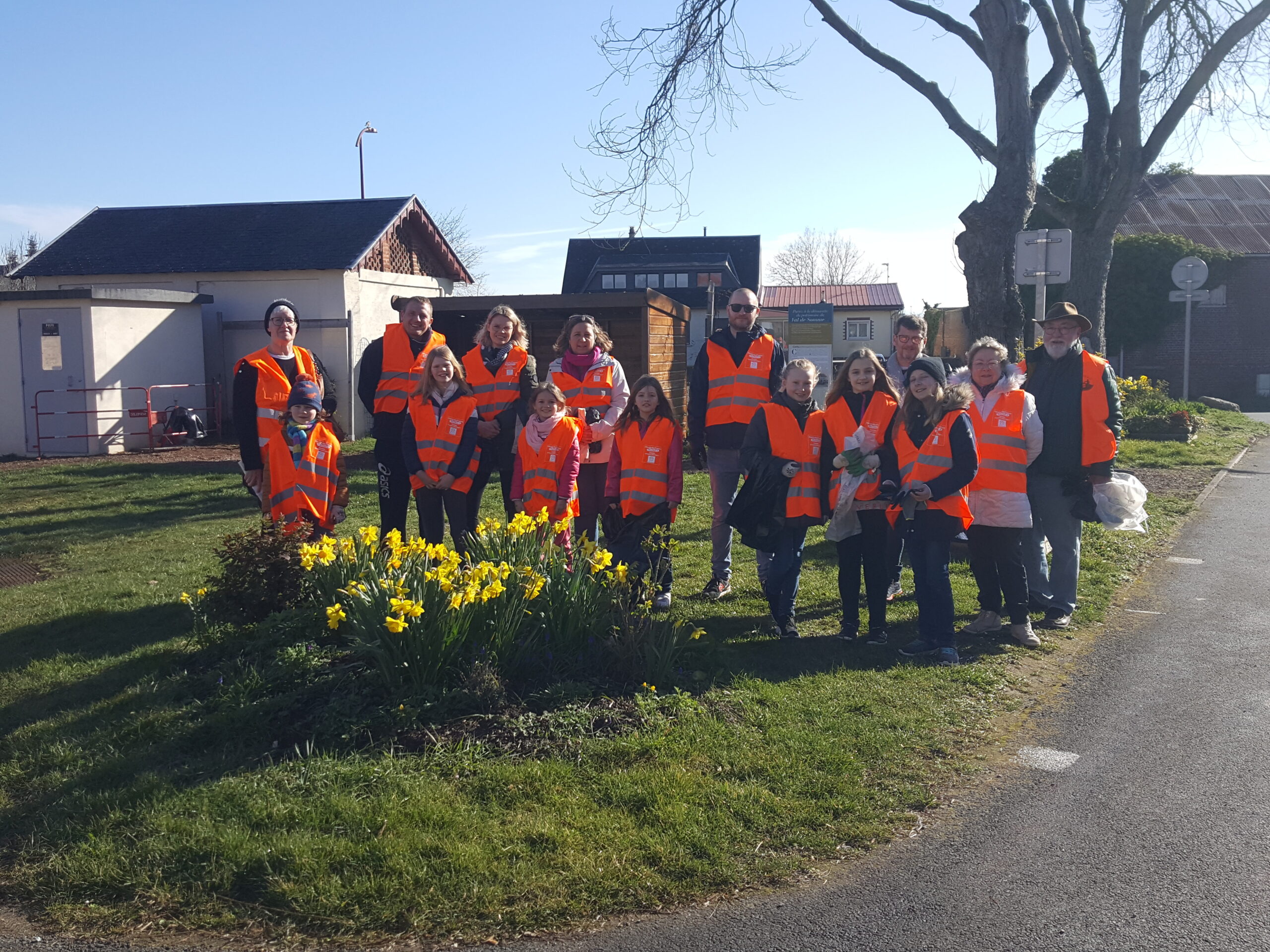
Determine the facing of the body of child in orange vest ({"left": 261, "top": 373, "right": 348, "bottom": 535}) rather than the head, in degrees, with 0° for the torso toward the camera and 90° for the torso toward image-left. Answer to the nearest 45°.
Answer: approximately 0°

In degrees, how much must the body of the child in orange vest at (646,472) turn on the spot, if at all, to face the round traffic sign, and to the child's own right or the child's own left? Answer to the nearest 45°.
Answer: approximately 135° to the child's own left

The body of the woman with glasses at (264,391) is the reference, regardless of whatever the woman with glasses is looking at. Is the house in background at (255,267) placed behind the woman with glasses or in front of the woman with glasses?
behind

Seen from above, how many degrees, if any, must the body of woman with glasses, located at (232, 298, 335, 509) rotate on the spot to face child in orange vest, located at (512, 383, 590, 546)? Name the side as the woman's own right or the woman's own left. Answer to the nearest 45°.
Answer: approximately 90° to the woman's own left

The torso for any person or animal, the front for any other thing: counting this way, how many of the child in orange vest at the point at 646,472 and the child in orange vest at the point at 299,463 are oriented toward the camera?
2

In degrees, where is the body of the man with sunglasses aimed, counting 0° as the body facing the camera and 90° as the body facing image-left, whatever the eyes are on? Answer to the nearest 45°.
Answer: approximately 0°
